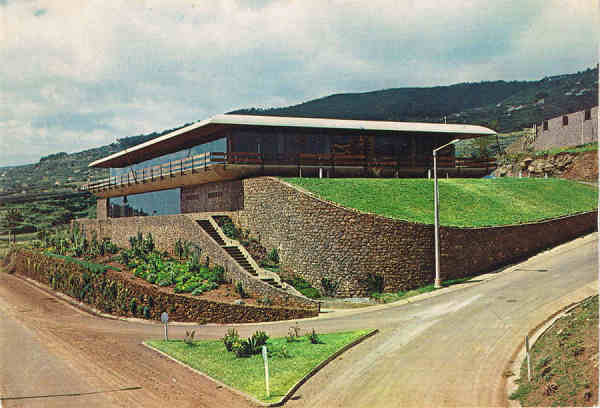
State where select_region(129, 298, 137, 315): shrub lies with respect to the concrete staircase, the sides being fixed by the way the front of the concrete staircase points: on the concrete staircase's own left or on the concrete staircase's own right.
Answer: on the concrete staircase's own right

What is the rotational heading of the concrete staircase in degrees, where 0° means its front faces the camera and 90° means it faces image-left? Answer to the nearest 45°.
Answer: approximately 315°

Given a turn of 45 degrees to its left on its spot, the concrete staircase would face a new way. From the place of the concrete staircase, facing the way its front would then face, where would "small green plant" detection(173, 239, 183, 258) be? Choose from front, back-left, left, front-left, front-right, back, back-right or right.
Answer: back-left

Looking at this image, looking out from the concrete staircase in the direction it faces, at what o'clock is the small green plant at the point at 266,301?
The small green plant is roughly at 1 o'clock from the concrete staircase.
